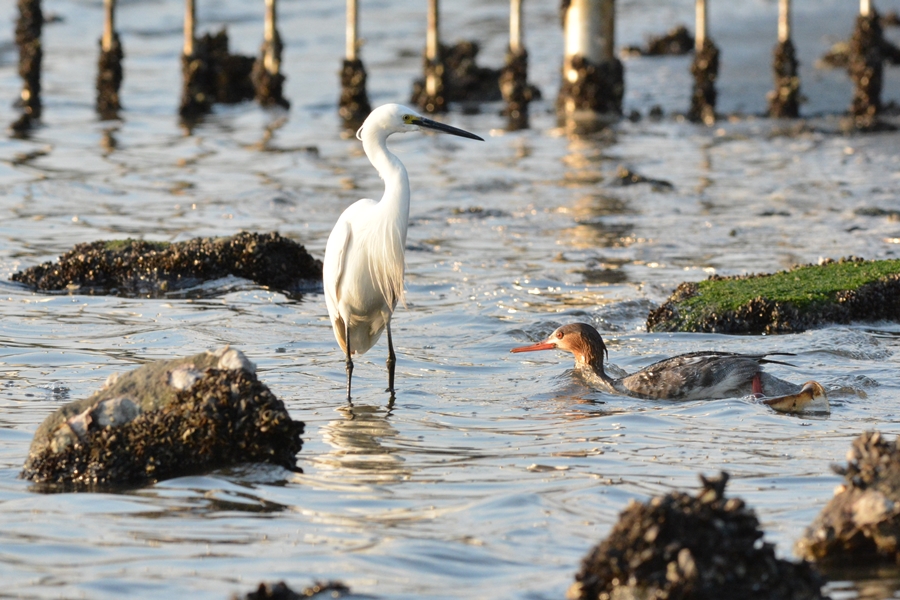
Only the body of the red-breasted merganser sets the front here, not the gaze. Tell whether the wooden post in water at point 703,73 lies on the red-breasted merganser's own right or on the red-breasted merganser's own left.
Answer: on the red-breasted merganser's own right

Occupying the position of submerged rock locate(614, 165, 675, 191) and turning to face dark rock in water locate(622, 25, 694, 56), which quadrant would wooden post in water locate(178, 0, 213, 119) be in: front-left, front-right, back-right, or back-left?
front-left

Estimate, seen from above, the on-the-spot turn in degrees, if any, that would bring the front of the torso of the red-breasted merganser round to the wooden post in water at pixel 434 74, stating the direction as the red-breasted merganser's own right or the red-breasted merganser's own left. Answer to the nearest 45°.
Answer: approximately 90° to the red-breasted merganser's own right

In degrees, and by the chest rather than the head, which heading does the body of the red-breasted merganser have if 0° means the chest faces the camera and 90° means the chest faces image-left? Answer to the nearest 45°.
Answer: approximately 90°

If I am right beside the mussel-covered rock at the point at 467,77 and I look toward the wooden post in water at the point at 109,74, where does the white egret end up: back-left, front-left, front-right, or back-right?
front-left

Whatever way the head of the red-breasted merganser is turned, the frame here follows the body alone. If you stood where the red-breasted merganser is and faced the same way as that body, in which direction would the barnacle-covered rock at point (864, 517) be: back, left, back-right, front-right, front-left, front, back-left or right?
left

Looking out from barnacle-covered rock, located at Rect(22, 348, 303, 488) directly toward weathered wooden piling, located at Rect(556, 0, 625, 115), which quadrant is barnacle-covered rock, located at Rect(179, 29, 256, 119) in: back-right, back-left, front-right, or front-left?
front-left

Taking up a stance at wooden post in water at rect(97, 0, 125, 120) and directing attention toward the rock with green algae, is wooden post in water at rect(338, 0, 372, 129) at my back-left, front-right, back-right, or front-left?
front-left

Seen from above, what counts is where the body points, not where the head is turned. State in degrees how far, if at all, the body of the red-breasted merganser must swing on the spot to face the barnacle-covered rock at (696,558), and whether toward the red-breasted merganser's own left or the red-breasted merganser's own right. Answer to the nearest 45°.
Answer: approximately 90° to the red-breasted merganser's own left

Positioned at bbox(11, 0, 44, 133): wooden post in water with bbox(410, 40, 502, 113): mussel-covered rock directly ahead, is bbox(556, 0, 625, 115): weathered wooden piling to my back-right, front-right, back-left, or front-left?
front-right

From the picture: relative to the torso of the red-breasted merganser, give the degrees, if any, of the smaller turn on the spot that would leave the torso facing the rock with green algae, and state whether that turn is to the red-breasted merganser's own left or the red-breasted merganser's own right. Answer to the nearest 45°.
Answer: approximately 90° to the red-breasted merganser's own right

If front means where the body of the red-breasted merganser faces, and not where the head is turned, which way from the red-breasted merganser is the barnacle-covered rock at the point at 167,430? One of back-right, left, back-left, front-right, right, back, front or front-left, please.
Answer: front-left
